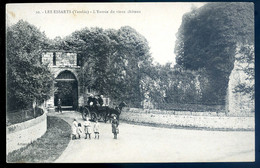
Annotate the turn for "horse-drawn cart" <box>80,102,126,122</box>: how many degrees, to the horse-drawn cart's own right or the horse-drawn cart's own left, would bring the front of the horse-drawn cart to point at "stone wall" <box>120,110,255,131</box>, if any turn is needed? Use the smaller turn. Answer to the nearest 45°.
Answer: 0° — it already faces it

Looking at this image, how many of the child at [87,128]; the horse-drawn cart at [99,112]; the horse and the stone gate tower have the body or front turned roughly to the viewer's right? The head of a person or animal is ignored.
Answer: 2

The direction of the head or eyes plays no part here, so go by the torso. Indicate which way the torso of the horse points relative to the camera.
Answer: to the viewer's right

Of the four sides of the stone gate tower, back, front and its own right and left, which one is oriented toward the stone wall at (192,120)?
left

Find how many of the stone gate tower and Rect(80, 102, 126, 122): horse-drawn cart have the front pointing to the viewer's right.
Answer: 1

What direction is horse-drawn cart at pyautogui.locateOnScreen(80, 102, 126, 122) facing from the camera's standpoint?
to the viewer's right

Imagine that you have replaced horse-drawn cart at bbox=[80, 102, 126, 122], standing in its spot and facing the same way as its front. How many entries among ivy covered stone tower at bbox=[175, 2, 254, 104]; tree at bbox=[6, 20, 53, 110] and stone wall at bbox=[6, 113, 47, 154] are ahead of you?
1
